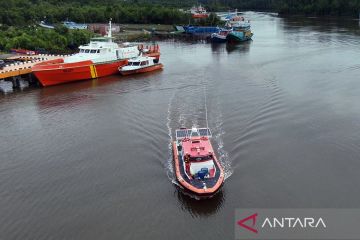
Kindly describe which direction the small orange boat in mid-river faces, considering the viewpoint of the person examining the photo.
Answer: facing the viewer
